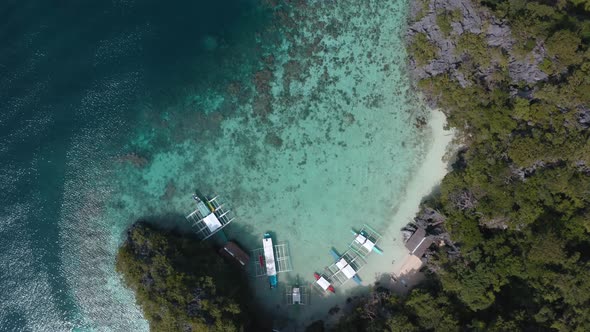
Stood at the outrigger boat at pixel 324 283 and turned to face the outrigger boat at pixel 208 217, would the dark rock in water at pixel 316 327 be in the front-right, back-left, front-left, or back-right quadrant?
back-left

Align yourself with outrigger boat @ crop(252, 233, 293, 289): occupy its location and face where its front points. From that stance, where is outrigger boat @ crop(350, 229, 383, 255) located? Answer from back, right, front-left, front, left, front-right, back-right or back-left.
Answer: left

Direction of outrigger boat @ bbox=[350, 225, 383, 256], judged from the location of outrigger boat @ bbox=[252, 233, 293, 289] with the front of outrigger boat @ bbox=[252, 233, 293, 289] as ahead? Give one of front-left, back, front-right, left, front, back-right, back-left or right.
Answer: left
